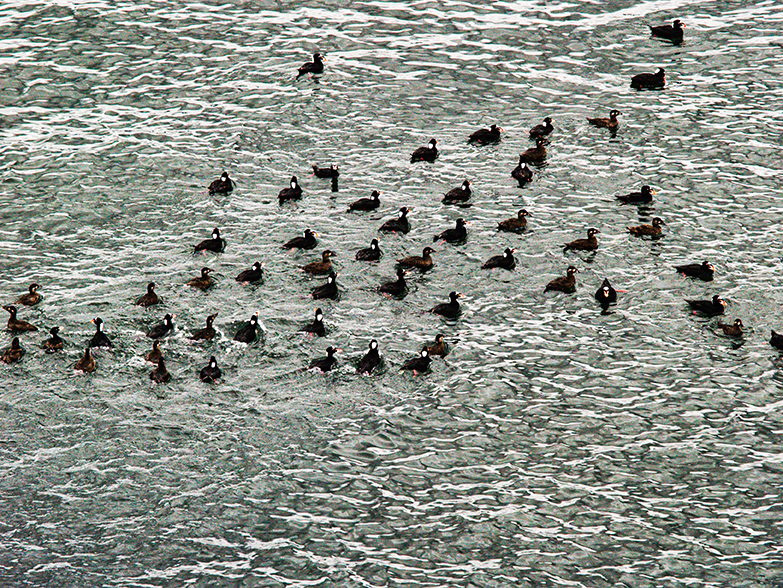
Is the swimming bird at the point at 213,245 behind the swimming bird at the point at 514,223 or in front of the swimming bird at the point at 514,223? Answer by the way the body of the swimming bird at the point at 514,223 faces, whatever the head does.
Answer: behind

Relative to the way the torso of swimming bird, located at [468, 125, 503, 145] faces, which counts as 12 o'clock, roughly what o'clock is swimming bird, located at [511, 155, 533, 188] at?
swimming bird, located at [511, 155, 533, 188] is roughly at 2 o'clock from swimming bird, located at [468, 125, 503, 145].

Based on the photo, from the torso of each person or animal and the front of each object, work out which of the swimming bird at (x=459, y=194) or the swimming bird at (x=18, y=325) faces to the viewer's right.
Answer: the swimming bird at (x=459, y=194)

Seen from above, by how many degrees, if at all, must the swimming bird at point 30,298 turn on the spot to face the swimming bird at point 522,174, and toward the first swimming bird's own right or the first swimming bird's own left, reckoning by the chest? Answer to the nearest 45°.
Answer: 0° — it already faces it

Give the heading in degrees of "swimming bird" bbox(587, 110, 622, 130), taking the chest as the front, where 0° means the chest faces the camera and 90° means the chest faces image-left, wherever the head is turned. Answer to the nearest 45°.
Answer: approximately 270°

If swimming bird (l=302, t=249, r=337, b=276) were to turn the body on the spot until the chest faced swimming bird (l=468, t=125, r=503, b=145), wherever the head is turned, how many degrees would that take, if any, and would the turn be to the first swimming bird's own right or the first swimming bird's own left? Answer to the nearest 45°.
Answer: approximately 45° to the first swimming bird's own left

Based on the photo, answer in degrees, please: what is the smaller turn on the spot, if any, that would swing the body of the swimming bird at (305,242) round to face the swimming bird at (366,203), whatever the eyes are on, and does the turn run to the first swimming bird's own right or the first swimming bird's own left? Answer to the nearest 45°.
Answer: approximately 45° to the first swimming bird's own left

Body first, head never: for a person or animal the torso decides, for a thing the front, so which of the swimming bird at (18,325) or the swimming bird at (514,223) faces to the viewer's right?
the swimming bird at (514,223)

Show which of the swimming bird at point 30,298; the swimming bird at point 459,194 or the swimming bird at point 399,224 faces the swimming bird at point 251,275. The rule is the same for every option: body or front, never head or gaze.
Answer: the swimming bird at point 30,298

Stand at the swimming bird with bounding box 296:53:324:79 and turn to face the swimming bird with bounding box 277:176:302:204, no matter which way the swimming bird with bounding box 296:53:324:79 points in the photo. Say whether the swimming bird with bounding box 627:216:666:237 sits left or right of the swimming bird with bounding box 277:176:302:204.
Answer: left

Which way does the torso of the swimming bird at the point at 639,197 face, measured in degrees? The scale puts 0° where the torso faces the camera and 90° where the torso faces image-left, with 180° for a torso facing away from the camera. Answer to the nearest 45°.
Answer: approximately 270°

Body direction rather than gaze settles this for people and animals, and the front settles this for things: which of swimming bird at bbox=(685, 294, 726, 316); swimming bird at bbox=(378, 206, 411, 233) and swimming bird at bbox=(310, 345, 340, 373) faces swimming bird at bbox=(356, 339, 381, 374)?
swimming bird at bbox=(310, 345, 340, 373)

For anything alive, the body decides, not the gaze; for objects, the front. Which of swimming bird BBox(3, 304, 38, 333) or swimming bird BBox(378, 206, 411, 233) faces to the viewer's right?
swimming bird BBox(378, 206, 411, 233)

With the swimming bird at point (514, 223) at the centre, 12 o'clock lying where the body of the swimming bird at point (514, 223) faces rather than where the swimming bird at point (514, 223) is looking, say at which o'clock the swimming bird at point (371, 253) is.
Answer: the swimming bird at point (371, 253) is roughly at 5 o'clock from the swimming bird at point (514, 223).
